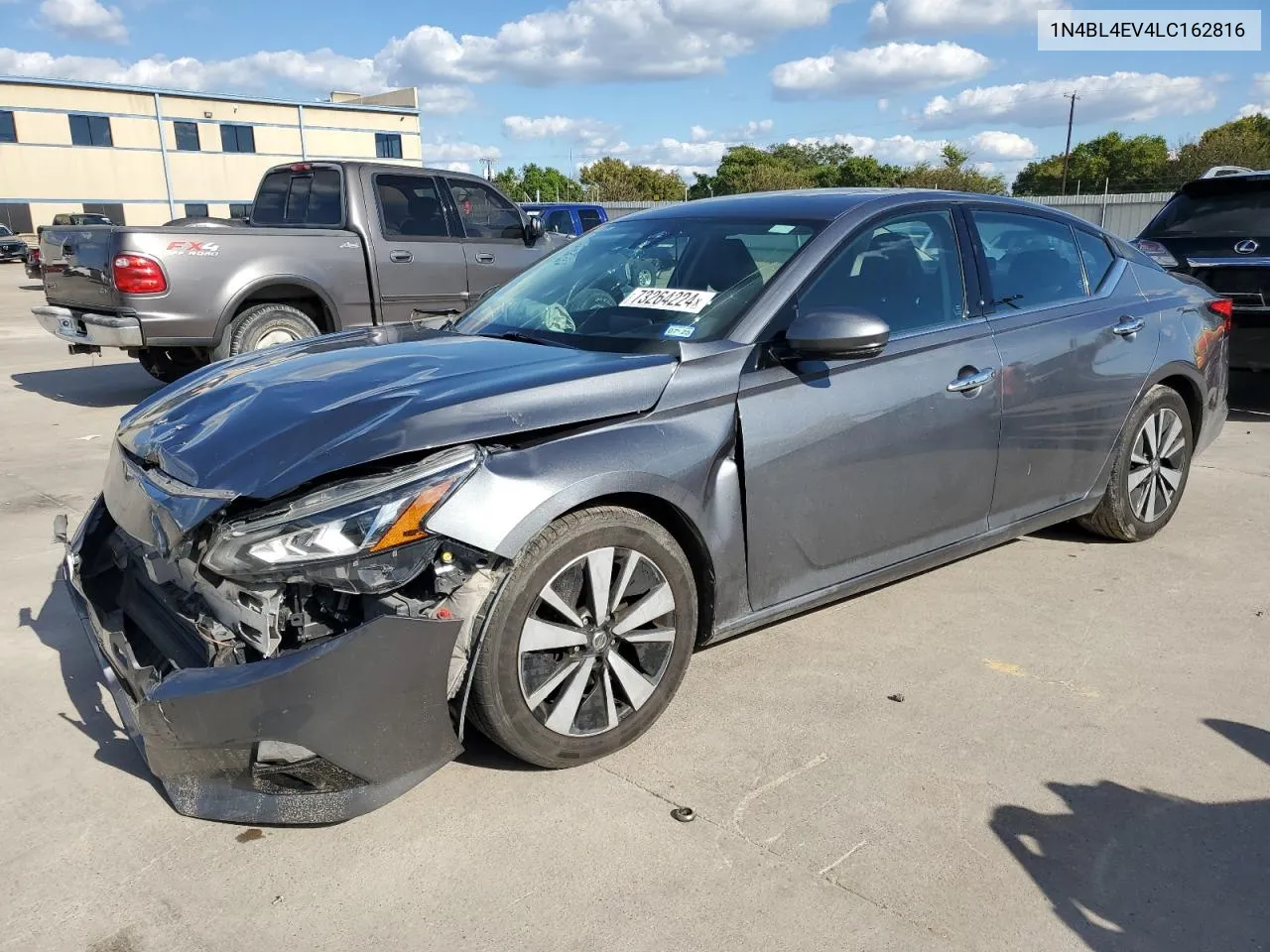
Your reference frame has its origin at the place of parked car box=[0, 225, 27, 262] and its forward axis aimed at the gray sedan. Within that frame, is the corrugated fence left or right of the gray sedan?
left

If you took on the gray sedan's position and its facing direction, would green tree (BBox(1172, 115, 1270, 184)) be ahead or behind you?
behind

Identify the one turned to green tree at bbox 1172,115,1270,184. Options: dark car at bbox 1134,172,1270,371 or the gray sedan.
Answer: the dark car

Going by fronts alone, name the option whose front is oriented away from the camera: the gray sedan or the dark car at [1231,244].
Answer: the dark car

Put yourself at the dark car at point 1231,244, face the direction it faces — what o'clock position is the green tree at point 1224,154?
The green tree is roughly at 12 o'clock from the dark car.

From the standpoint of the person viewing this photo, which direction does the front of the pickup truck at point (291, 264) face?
facing away from the viewer and to the right of the viewer

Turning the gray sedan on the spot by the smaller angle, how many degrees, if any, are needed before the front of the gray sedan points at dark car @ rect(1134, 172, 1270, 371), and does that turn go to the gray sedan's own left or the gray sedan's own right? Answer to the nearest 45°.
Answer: approximately 180°

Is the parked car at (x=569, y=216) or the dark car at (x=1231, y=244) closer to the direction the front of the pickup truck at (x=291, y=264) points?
the parked car

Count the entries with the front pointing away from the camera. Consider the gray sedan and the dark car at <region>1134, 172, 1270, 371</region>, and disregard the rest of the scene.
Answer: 1

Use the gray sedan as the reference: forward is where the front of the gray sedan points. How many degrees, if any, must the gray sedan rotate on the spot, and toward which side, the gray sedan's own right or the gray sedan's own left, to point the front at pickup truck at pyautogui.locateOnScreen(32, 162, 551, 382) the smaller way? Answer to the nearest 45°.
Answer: approximately 90° to the gray sedan's own right

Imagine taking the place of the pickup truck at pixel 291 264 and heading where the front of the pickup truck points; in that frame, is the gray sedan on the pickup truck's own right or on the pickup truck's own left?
on the pickup truck's own right

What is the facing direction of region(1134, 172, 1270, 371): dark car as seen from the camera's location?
facing away from the viewer

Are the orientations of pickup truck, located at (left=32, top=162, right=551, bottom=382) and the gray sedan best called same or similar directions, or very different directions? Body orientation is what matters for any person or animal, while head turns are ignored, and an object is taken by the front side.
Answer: very different directions

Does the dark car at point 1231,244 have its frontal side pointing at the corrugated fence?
yes

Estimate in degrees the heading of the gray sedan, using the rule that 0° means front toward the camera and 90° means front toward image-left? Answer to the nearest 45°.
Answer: approximately 45°
